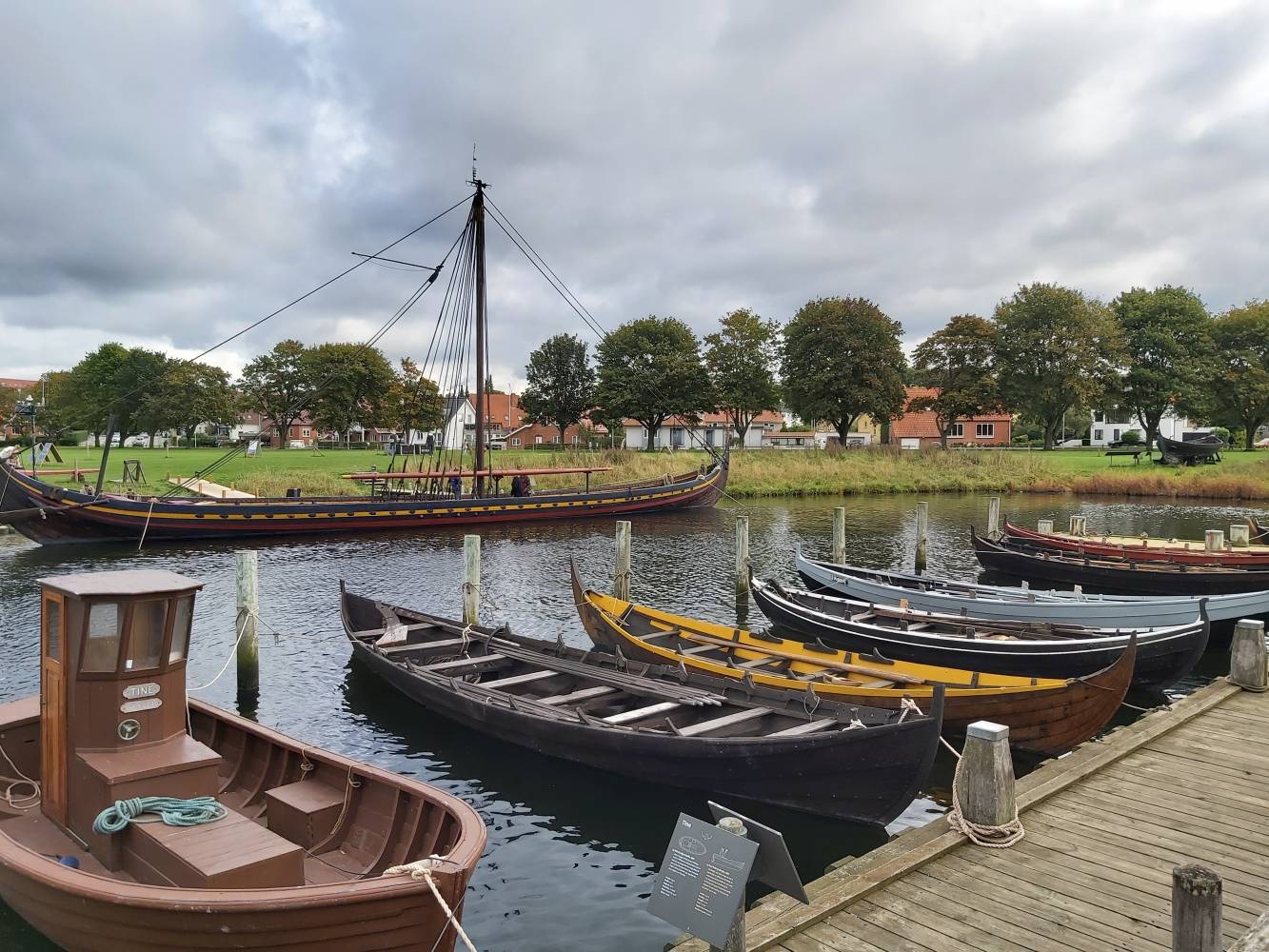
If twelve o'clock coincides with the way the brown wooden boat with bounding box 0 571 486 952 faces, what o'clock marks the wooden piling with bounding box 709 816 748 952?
The wooden piling is roughly at 12 o'clock from the brown wooden boat.

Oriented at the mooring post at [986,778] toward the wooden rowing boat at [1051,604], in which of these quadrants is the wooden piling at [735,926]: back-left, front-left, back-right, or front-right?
back-left
